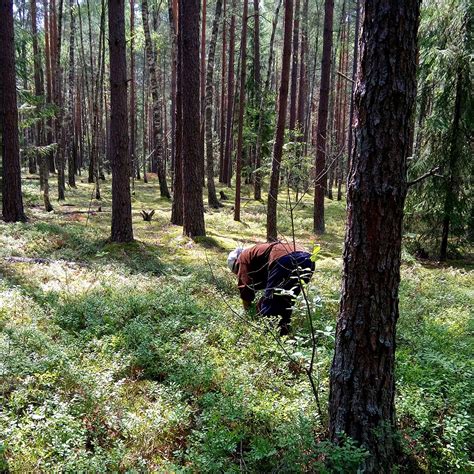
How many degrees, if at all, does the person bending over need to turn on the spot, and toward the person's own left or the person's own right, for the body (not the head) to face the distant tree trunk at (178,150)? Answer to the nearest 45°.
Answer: approximately 90° to the person's own right

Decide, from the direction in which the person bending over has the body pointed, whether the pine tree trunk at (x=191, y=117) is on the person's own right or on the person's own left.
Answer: on the person's own right

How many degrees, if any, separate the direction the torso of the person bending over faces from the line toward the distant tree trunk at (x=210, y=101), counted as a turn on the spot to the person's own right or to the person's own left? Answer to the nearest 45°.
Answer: approximately 90° to the person's own right

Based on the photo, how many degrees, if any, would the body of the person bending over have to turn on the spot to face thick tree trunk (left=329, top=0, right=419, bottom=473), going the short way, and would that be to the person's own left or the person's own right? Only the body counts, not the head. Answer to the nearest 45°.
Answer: approximately 90° to the person's own left

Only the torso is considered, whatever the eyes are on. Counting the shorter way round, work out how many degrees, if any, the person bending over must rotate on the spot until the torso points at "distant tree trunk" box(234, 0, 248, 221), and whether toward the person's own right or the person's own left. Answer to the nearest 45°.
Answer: approximately 90° to the person's own right

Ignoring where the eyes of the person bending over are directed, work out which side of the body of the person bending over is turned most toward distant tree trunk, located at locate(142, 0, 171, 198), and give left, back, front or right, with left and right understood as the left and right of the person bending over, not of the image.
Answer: right

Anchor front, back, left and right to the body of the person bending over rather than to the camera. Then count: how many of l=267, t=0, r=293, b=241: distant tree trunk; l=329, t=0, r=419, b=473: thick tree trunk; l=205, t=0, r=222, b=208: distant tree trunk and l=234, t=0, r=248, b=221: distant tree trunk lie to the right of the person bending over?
3

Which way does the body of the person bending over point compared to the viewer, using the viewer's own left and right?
facing to the left of the viewer

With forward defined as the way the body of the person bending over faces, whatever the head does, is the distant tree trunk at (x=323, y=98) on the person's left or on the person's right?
on the person's right

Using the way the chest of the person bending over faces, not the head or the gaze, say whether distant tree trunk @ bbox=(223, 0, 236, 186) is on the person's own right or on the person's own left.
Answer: on the person's own right

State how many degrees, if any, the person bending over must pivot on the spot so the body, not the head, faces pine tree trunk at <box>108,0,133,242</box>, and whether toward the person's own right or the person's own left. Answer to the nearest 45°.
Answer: approximately 45° to the person's own right

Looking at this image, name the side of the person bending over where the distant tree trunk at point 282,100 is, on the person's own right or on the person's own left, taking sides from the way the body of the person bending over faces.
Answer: on the person's own right
